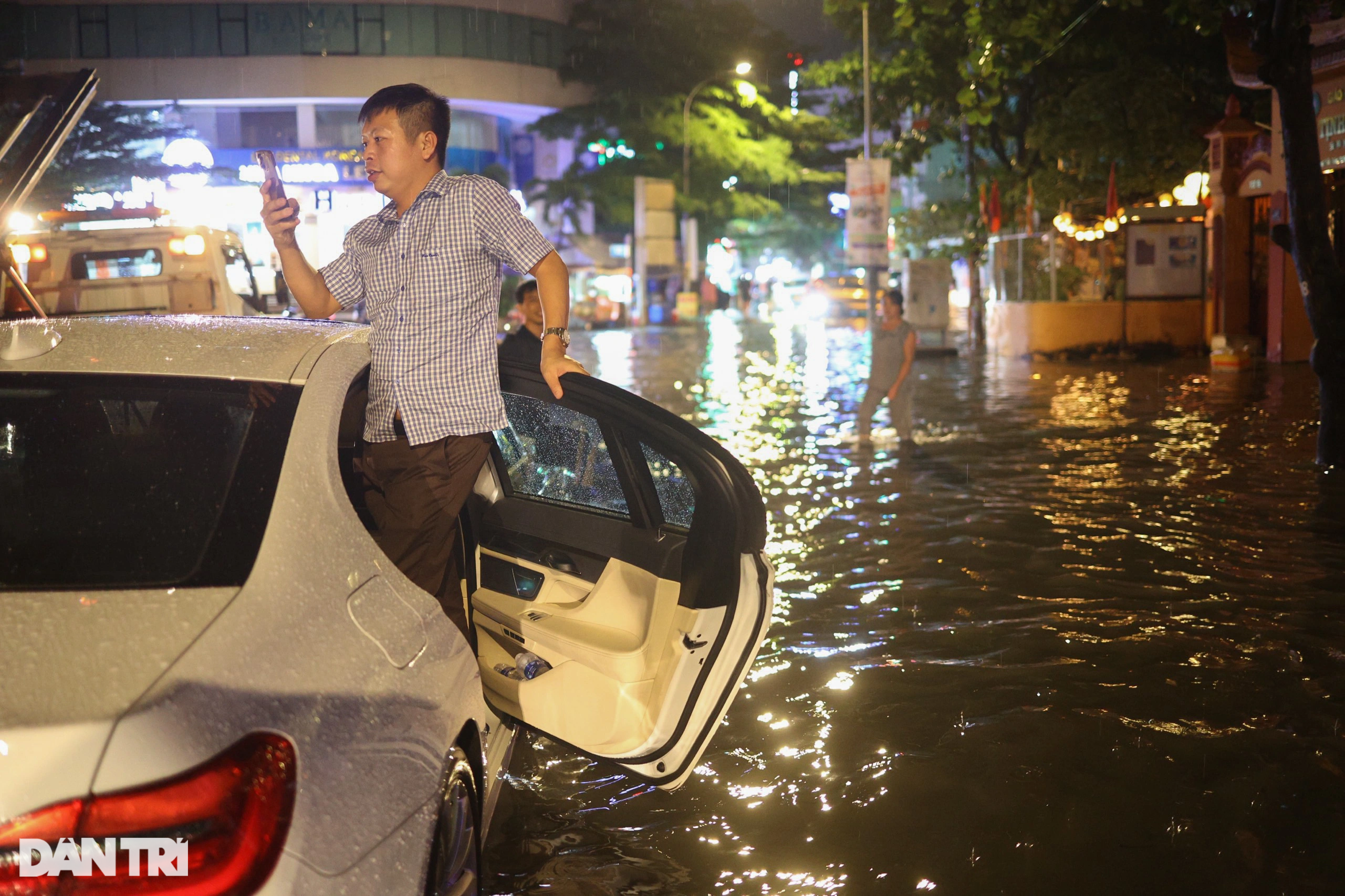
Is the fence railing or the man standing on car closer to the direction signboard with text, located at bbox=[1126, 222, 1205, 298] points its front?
the man standing on car

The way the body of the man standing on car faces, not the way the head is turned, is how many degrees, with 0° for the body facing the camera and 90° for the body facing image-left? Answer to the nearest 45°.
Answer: approximately 45°

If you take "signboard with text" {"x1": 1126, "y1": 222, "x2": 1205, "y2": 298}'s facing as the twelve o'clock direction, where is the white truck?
The white truck is roughly at 1 o'clock from the signboard with text.

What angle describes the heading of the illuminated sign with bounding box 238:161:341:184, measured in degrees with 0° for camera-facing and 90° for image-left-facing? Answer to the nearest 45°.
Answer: approximately 0°

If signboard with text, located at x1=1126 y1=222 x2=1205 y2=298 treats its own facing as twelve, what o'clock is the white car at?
The white car is roughly at 12 o'clock from the signboard with text.

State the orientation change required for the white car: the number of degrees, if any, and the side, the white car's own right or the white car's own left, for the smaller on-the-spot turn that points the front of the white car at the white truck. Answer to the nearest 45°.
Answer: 0° — it already faces it

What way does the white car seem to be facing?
away from the camera

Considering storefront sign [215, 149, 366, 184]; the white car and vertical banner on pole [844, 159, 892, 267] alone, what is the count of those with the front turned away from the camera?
1

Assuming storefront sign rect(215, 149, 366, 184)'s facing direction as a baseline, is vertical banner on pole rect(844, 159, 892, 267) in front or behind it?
in front

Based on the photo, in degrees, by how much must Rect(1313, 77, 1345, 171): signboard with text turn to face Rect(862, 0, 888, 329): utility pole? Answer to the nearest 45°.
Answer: approximately 90° to its right

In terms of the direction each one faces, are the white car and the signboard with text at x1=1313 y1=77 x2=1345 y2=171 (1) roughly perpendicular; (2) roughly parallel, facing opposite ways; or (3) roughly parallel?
roughly perpendicular

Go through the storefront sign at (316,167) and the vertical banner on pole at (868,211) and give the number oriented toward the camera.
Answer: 2

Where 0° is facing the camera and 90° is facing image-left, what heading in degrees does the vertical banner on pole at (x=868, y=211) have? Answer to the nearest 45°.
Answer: approximately 0°
